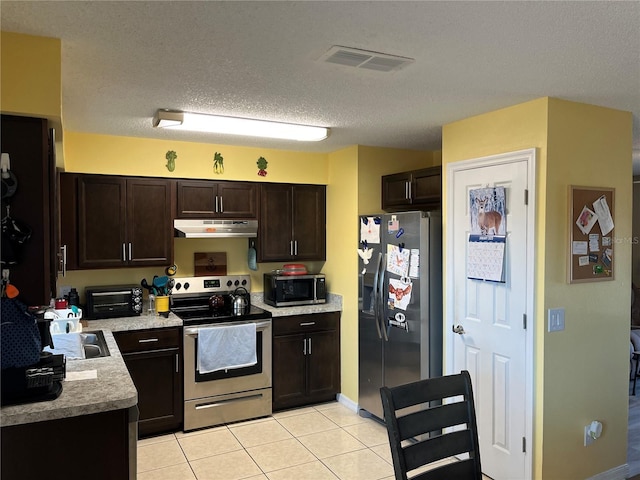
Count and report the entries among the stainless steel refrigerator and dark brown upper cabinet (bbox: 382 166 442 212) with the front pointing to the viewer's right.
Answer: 0

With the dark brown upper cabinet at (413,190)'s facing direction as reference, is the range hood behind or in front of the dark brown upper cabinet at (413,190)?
in front

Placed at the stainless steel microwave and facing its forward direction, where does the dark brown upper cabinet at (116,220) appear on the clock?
The dark brown upper cabinet is roughly at 4 o'clock from the stainless steel microwave.

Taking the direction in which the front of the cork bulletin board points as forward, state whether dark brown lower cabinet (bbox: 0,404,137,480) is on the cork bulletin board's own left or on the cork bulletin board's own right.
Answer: on the cork bulletin board's own right

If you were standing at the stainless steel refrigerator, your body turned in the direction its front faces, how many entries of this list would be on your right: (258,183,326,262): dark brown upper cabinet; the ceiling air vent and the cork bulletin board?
1

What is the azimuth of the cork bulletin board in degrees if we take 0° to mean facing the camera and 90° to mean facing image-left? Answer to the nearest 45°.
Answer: approximately 315°

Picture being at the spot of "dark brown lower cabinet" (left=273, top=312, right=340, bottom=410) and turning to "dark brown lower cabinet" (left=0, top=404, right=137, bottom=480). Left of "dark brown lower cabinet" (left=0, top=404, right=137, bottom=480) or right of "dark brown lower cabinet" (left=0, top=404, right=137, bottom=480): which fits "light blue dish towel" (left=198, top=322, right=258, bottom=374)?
right

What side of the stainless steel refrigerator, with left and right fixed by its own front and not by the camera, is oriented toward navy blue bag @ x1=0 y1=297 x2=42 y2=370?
front

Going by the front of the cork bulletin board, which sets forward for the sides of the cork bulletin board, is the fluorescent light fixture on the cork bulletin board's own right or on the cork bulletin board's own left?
on the cork bulletin board's own right

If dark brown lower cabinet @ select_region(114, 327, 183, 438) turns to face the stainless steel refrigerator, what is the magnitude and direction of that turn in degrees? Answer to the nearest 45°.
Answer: approximately 45° to its left
